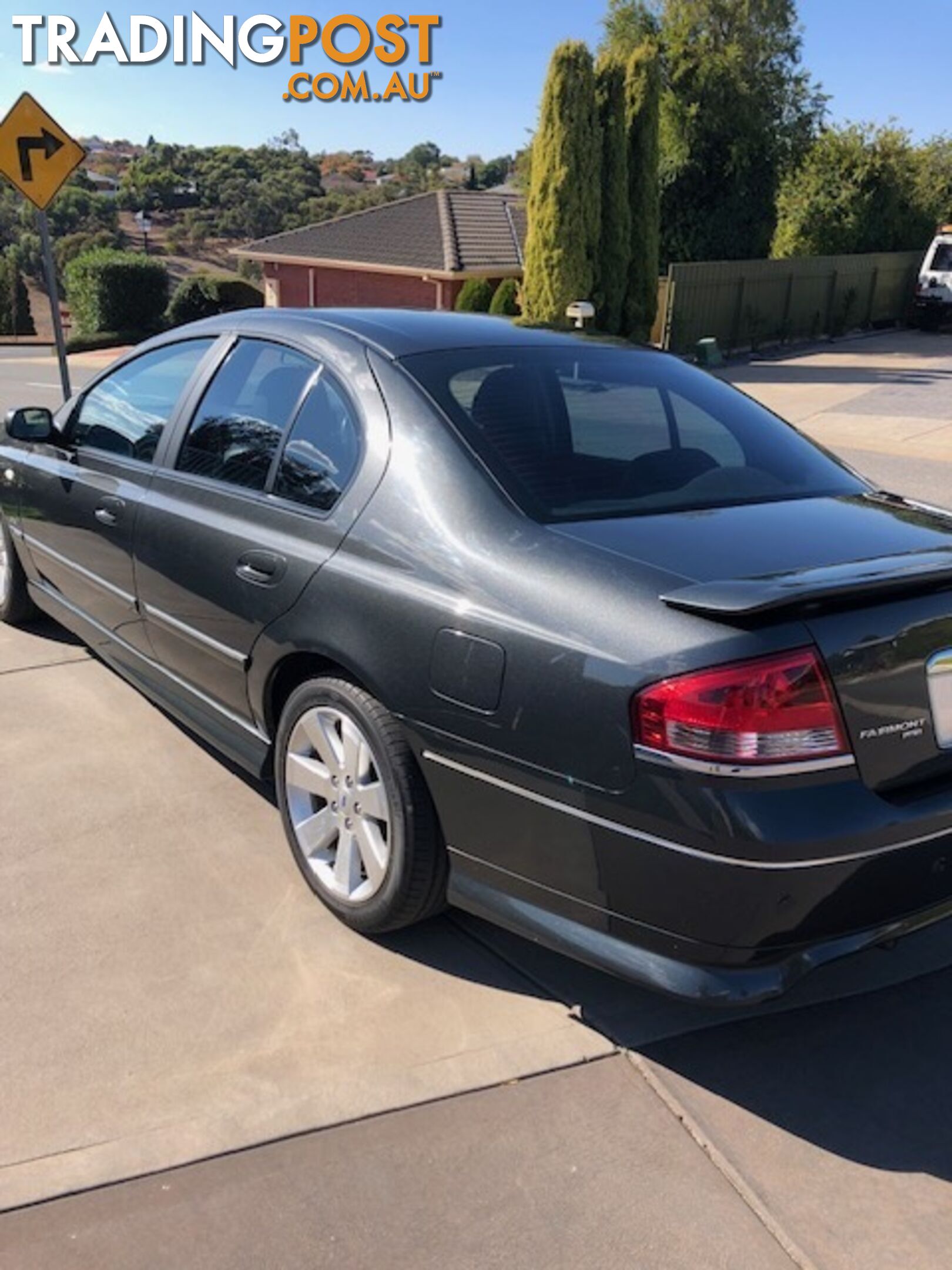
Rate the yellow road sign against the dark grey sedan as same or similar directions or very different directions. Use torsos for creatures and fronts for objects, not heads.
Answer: very different directions

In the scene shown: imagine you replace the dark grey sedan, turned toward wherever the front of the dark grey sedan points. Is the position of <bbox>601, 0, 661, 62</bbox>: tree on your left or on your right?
on your right

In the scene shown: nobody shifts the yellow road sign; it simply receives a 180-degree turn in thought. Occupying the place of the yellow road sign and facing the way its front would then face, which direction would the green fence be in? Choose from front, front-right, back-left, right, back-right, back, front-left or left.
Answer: front-right

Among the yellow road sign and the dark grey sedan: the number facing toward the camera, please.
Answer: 1

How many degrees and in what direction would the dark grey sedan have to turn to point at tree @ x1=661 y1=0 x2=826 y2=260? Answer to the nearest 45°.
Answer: approximately 45° to its right

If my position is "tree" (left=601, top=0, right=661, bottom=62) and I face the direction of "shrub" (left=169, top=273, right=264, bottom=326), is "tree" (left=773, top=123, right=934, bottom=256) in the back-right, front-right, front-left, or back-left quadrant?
back-right

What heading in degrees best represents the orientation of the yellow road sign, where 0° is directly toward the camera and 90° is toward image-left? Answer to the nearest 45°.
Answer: approximately 0°

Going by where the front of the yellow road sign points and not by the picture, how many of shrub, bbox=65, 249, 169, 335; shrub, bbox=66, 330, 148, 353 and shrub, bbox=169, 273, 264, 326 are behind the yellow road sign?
3

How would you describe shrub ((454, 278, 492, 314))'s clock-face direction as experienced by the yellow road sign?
The shrub is roughly at 7 o'clock from the yellow road sign.

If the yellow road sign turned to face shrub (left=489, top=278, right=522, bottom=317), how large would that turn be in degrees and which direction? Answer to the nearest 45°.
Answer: approximately 135° to its left

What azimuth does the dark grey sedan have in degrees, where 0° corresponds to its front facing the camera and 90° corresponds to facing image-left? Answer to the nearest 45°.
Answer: approximately 135°

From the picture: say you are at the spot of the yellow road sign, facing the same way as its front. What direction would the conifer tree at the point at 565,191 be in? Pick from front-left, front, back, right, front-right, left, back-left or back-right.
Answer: back-left

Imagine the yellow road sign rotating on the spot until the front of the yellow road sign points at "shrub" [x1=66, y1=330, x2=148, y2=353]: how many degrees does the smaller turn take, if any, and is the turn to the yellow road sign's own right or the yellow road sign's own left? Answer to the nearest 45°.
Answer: approximately 180°
